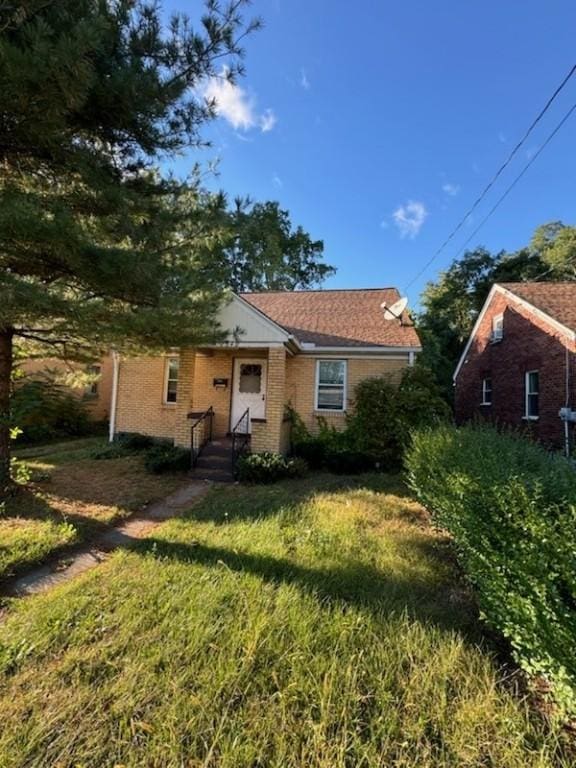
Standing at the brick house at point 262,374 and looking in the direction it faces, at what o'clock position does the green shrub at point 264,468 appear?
The green shrub is roughly at 12 o'clock from the brick house.

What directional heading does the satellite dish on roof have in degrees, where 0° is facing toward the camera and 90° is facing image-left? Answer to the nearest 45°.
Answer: approximately 45°

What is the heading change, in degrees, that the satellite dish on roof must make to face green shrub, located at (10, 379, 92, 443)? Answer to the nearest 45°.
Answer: approximately 45° to its right

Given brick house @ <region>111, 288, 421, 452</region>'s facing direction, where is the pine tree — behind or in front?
in front

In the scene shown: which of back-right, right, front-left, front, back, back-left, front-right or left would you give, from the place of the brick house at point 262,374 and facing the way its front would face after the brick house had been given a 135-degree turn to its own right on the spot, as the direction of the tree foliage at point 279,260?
front-right

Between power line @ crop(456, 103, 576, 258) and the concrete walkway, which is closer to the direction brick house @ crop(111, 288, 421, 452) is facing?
the concrete walkway

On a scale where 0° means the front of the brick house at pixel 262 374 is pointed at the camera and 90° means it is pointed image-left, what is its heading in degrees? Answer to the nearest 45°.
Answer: approximately 0°

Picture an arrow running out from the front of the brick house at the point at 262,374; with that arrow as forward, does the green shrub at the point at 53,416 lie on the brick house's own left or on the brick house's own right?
on the brick house's own right
